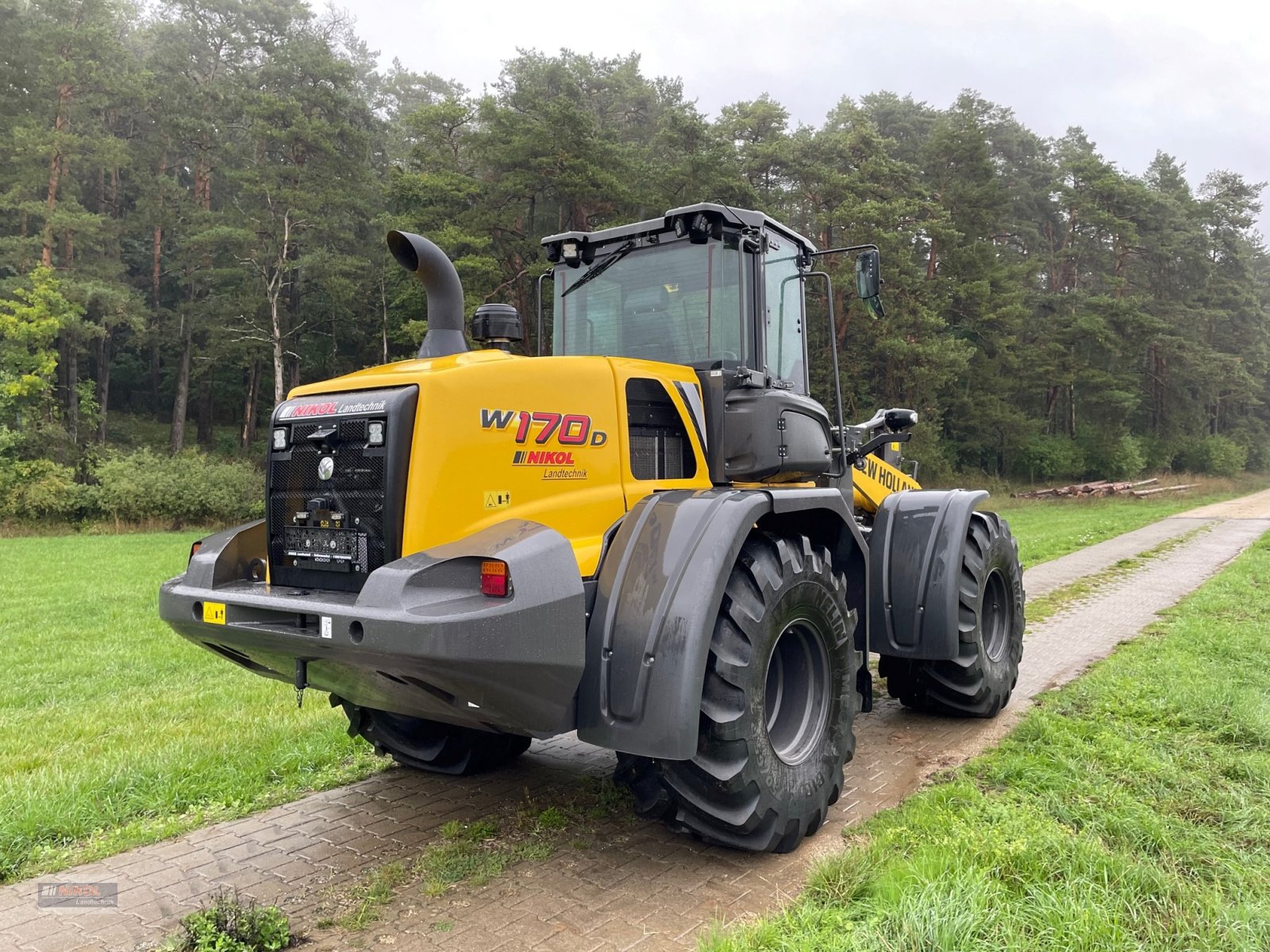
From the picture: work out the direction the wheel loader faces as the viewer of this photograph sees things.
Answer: facing away from the viewer and to the right of the viewer

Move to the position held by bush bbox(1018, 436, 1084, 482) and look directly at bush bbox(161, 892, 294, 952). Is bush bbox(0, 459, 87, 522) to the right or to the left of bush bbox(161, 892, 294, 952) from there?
right

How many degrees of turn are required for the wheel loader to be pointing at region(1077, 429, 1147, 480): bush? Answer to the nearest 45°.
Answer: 0° — it already faces it

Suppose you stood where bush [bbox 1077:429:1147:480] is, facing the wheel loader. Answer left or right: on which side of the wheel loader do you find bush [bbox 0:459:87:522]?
right

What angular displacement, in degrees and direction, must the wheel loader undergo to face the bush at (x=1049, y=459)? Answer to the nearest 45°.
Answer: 0° — it already faces it

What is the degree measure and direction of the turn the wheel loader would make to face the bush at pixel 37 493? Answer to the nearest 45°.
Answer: approximately 90° to its left

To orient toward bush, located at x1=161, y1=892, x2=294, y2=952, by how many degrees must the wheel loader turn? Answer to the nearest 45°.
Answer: approximately 180°
